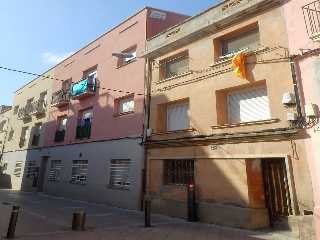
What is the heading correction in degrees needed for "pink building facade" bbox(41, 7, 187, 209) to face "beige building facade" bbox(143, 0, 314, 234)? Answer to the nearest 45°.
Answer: approximately 90° to its left

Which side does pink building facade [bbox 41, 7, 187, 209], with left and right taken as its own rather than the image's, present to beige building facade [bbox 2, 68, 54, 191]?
right

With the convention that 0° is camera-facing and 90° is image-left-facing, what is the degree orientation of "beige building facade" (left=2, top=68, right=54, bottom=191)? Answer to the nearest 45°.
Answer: approximately 45°

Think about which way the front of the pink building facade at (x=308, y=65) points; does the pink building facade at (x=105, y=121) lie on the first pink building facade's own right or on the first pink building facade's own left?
on the first pink building facade's own right

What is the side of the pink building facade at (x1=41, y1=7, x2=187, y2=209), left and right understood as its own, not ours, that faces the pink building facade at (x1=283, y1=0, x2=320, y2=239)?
left

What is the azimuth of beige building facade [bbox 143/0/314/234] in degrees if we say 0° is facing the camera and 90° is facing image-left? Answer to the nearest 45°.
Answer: approximately 45°

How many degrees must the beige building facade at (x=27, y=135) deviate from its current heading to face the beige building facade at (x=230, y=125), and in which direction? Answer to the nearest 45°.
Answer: approximately 45° to its left
